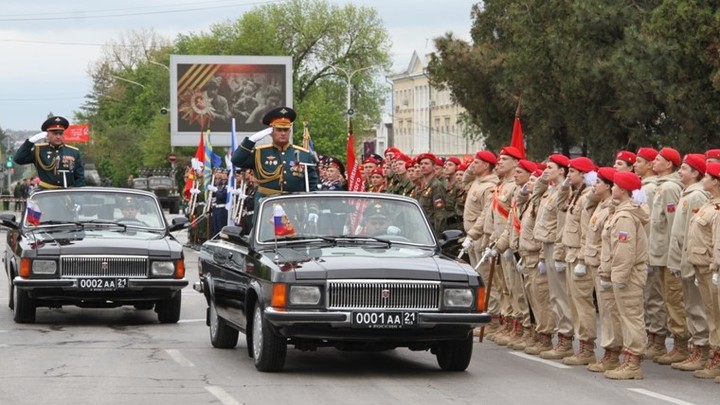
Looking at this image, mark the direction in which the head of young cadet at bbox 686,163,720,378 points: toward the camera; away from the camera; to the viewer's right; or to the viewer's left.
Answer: to the viewer's left

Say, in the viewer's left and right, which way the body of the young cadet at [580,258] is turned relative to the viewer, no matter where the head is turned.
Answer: facing to the left of the viewer

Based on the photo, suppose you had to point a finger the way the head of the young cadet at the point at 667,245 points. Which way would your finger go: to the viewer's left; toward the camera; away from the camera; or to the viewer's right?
to the viewer's left

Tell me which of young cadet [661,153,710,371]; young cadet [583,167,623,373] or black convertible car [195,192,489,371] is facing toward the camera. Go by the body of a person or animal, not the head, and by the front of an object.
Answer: the black convertible car

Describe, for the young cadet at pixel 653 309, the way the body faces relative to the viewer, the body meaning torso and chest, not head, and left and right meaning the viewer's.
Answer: facing to the left of the viewer

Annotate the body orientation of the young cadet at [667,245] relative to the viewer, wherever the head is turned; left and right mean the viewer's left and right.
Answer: facing to the left of the viewer

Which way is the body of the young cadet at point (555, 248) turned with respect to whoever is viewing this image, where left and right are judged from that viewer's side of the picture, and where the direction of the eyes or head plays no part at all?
facing to the left of the viewer

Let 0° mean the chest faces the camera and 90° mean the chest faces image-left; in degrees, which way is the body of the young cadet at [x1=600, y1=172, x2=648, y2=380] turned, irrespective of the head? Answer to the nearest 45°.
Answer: approximately 90°
